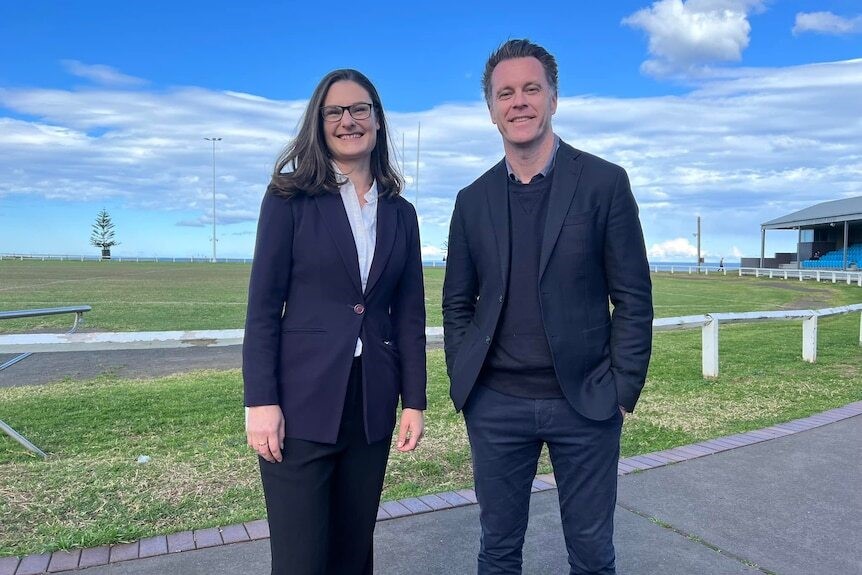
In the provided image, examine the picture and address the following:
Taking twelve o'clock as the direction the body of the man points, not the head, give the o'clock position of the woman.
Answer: The woman is roughly at 2 o'clock from the man.

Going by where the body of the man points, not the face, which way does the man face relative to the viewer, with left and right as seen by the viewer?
facing the viewer

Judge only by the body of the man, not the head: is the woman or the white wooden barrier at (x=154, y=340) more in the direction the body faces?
the woman

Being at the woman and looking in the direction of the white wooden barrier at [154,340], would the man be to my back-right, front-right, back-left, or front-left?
back-right
